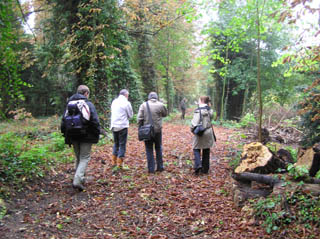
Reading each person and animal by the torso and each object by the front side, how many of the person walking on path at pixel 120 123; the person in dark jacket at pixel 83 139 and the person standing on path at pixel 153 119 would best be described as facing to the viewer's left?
0

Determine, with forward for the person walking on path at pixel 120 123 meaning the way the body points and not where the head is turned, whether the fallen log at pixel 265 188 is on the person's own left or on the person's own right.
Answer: on the person's own right

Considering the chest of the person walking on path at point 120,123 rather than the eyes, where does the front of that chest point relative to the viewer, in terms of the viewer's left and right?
facing away from the viewer and to the right of the viewer

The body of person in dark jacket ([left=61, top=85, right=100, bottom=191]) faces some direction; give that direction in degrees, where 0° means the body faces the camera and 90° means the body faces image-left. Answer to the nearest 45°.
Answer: approximately 225°

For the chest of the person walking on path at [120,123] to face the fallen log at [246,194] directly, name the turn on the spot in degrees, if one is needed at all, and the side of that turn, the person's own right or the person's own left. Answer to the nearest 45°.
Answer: approximately 90° to the person's own right

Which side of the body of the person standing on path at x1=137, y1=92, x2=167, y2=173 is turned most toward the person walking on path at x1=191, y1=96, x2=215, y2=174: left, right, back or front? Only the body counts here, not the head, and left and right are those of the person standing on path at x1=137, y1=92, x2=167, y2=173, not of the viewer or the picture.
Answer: right

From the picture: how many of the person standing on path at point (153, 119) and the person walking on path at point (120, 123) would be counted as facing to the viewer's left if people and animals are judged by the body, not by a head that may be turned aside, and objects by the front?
0

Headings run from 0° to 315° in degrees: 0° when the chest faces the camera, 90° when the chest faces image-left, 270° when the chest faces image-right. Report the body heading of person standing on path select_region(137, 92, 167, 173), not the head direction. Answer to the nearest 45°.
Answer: approximately 180°

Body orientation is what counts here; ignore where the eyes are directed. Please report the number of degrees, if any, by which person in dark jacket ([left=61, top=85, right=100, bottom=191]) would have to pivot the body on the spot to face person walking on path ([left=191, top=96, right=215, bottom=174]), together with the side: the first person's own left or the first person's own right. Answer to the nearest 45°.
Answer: approximately 45° to the first person's own right

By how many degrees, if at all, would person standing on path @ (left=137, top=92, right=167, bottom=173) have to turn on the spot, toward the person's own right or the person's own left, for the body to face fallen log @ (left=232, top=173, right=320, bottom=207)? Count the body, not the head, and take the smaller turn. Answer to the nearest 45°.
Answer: approximately 135° to the person's own right

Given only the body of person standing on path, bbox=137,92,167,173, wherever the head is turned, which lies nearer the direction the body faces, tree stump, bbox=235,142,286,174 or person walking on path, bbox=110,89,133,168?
the person walking on path

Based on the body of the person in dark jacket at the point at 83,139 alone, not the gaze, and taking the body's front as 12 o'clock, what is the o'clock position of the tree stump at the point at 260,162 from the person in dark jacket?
The tree stump is roughly at 2 o'clock from the person in dark jacket.

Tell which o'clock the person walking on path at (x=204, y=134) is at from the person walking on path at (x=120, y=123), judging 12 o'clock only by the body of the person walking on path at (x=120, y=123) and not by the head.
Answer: the person walking on path at (x=204, y=134) is roughly at 2 o'clock from the person walking on path at (x=120, y=123).

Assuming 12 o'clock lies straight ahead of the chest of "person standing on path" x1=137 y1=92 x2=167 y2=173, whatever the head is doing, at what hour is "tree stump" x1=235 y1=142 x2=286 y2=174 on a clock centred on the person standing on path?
The tree stump is roughly at 4 o'clock from the person standing on path.

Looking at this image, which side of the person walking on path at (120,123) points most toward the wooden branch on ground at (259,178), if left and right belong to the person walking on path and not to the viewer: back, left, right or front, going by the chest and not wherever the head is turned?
right

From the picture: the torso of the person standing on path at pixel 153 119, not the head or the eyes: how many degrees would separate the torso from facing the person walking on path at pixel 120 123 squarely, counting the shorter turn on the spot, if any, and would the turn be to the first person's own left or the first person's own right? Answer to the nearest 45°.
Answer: approximately 90° to the first person's own left
